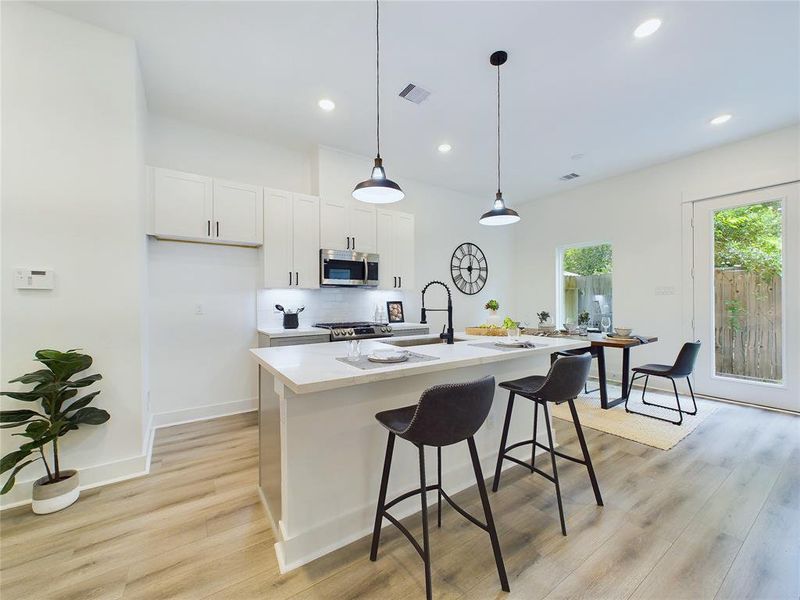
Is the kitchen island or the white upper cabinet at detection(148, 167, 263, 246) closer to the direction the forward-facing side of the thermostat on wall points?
the kitchen island

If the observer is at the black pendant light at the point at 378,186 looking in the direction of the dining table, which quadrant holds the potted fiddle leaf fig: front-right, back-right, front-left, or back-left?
back-left

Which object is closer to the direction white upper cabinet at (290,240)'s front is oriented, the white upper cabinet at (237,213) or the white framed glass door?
the white framed glass door

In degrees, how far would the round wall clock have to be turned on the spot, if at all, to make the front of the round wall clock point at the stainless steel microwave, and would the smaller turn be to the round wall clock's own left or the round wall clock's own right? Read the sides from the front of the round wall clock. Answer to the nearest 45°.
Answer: approximately 90° to the round wall clock's own right

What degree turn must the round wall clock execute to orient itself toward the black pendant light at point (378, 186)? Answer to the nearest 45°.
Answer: approximately 45° to its right

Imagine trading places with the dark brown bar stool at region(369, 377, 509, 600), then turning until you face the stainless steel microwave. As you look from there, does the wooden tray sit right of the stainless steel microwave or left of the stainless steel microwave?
right

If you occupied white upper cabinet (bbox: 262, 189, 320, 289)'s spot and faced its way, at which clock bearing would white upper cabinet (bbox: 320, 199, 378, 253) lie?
white upper cabinet (bbox: 320, 199, 378, 253) is roughly at 10 o'clock from white upper cabinet (bbox: 262, 189, 320, 289).

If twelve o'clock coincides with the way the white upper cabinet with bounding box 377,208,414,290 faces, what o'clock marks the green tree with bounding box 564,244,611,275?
The green tree is roughly at 10 o'clock from the white upper cabinet.
